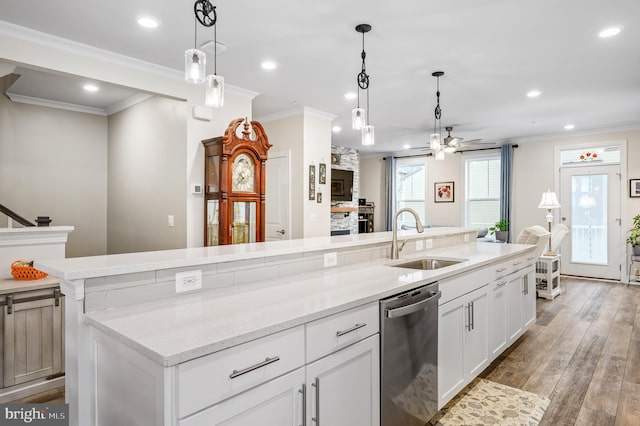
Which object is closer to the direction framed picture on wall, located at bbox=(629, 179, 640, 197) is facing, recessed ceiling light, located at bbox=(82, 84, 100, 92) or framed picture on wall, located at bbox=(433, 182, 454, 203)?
the recessed ceiling light

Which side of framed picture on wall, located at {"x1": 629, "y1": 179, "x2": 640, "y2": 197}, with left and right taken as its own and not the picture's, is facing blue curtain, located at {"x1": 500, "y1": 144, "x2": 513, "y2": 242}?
right

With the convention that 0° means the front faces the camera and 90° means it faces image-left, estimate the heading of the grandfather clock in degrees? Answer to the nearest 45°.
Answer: approximately 315°

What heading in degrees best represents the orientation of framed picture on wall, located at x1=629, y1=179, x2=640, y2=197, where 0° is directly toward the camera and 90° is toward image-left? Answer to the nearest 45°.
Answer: approximately 0°

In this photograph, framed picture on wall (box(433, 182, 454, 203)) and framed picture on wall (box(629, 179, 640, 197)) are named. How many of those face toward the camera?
2
